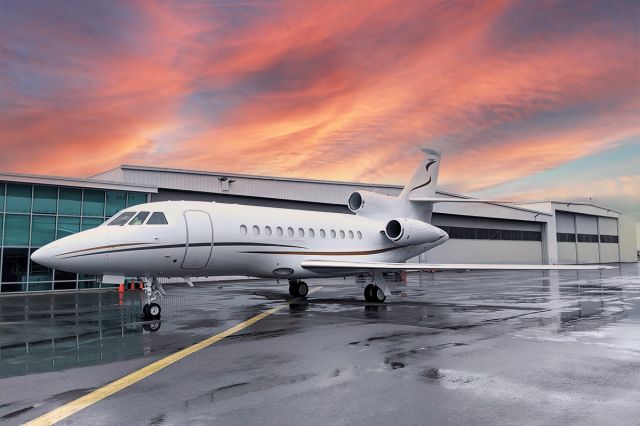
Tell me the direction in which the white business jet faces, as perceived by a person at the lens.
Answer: facing the viewer and to the left of the viewer
